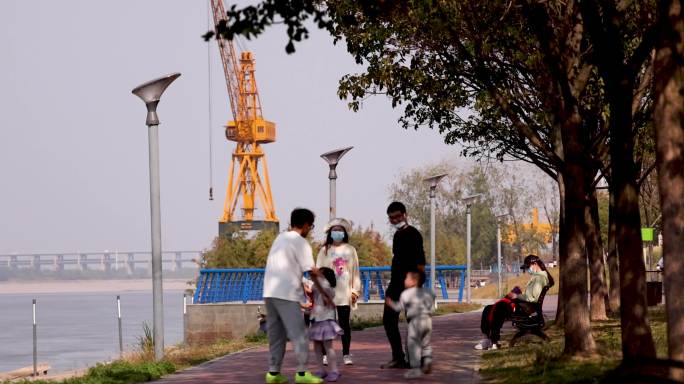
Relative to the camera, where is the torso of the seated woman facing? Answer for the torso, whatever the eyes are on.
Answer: to the viewer's left

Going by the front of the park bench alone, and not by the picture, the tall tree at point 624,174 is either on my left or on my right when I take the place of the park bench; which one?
on my left

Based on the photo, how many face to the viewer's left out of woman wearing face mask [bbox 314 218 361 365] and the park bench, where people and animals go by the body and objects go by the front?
1

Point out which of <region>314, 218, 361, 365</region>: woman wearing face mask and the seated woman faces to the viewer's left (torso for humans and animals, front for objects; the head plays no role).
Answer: the seated woman

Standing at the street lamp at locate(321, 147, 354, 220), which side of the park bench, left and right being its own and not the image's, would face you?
right

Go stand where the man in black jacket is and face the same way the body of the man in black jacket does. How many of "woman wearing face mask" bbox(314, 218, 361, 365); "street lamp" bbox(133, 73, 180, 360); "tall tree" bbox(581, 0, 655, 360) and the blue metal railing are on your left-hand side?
1

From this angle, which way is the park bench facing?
to the viewer's left

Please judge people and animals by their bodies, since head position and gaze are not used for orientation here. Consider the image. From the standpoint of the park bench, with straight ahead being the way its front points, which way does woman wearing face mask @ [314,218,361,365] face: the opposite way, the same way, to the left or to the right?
to the left

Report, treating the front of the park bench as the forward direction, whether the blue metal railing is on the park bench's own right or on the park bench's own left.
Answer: on the park bench's own right

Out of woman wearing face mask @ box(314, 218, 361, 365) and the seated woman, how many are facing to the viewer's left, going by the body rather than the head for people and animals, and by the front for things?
1
